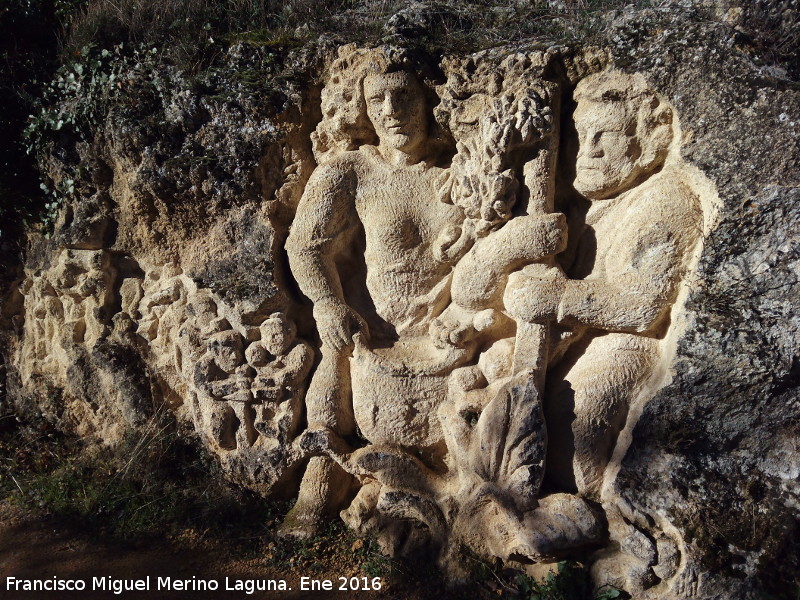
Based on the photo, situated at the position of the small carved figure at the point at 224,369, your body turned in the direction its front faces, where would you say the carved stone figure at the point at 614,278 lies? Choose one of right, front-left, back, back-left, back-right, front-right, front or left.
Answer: front-left

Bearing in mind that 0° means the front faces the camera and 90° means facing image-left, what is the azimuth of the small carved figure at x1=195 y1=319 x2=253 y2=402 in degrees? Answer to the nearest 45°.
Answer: approximately 0°

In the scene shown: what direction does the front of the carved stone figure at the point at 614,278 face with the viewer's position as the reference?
facing the viewer and to the left of the viewer

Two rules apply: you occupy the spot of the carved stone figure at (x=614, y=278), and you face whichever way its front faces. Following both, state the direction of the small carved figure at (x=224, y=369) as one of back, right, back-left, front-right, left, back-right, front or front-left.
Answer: front-right

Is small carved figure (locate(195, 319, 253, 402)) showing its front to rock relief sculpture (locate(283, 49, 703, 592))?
no

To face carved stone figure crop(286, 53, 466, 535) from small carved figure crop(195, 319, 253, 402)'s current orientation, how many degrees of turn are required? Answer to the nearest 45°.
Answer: approximately 45° to its left

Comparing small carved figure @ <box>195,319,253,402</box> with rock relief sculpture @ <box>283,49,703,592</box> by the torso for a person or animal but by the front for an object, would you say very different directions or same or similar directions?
same or similar directions

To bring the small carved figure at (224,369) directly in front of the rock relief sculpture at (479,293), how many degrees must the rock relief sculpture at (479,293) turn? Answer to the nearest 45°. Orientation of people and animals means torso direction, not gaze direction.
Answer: approximately 90° to its right

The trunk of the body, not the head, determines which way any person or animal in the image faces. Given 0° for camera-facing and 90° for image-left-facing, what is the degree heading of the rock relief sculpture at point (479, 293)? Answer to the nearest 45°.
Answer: approximately 0°

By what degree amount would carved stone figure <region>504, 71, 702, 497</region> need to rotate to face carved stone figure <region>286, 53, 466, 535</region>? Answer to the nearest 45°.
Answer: approximately 45° to its right
